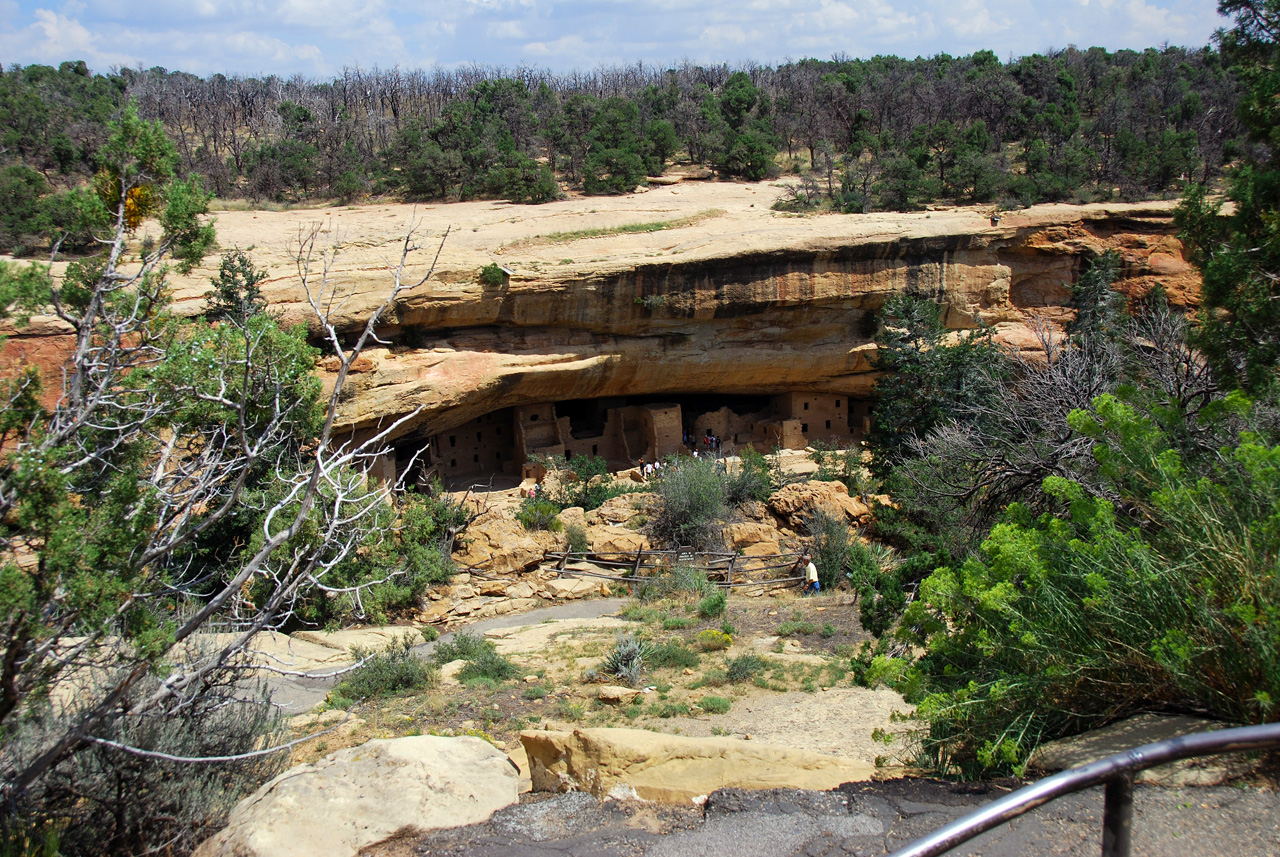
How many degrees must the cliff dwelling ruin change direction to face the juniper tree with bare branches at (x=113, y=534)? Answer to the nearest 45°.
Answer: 0° — it already faces it

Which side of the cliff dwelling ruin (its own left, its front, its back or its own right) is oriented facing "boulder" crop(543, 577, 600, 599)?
front

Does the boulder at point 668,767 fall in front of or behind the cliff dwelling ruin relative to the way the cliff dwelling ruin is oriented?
in front

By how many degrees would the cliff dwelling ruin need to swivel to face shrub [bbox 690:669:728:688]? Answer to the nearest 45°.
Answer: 0° — it already faces it

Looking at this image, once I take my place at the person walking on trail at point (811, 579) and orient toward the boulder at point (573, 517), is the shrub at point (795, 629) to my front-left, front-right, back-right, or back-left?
back-left

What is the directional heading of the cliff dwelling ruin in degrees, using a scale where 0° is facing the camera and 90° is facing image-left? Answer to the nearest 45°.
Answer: approximately 0°

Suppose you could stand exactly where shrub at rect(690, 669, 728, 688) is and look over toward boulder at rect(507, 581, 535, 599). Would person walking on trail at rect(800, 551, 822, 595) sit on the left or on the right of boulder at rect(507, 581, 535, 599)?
right

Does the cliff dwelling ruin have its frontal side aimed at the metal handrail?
yes

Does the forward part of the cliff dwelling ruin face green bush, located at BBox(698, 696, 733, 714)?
yes

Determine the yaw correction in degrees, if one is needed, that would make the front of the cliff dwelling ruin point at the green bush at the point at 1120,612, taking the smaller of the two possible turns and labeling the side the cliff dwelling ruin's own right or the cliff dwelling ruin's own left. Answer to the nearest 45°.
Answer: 0° — it already faces it

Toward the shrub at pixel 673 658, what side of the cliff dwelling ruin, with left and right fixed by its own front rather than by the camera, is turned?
front

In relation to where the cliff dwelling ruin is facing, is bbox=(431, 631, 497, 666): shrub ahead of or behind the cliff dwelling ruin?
ahead
